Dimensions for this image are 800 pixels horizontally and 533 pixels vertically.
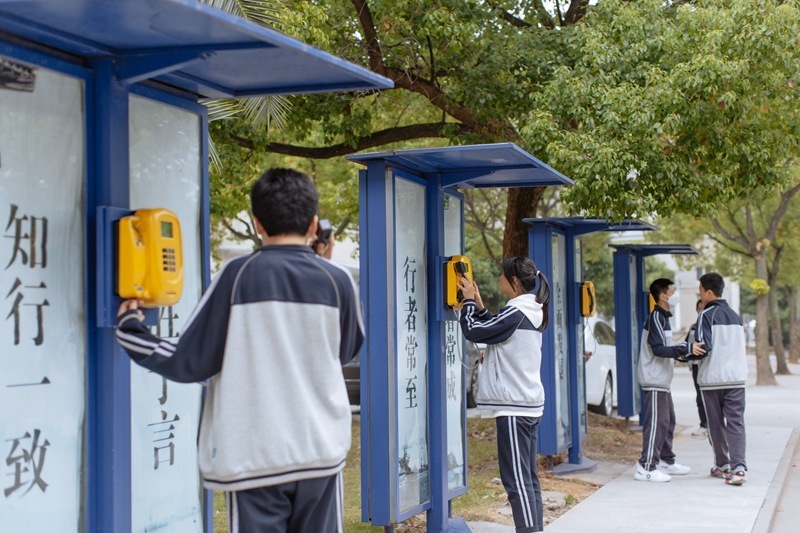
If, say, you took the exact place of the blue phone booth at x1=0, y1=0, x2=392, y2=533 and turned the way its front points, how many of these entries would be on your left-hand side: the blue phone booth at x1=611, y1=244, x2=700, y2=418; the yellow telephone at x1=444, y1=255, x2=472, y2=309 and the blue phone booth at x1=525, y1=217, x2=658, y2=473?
3

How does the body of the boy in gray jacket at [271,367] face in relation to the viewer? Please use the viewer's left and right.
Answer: facing away from the viewer

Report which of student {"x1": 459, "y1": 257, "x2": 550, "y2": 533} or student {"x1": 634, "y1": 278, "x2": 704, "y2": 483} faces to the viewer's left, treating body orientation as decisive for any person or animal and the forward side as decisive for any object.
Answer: student {"x1": 459, "y1": 257, "x2": 550, "y2": 533}

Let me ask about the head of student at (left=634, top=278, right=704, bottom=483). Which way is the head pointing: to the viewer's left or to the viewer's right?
to the viewer's right

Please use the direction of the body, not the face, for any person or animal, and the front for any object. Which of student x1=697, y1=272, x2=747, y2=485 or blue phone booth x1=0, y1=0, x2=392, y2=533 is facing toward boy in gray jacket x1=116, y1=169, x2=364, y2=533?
the blue phone booth

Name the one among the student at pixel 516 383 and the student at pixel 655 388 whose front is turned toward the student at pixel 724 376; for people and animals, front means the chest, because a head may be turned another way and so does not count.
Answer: the student at pixel 655 388

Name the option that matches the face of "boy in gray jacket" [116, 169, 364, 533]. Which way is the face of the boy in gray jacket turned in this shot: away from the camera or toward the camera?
away from the camera

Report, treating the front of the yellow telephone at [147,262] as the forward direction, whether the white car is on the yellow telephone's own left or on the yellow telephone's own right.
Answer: on the yellow telephone's own left

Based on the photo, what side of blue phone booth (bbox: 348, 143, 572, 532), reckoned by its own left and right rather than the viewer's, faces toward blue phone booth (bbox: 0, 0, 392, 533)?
right

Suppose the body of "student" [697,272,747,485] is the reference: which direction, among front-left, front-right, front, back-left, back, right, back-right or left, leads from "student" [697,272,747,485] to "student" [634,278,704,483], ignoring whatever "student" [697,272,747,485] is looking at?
front-left

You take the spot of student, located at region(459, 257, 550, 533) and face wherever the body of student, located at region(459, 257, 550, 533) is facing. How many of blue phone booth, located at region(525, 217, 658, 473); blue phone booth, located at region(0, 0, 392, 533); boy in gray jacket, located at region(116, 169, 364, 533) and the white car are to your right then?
2

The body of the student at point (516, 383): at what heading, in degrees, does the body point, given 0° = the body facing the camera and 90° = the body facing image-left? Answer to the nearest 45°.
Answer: approximately 90°
